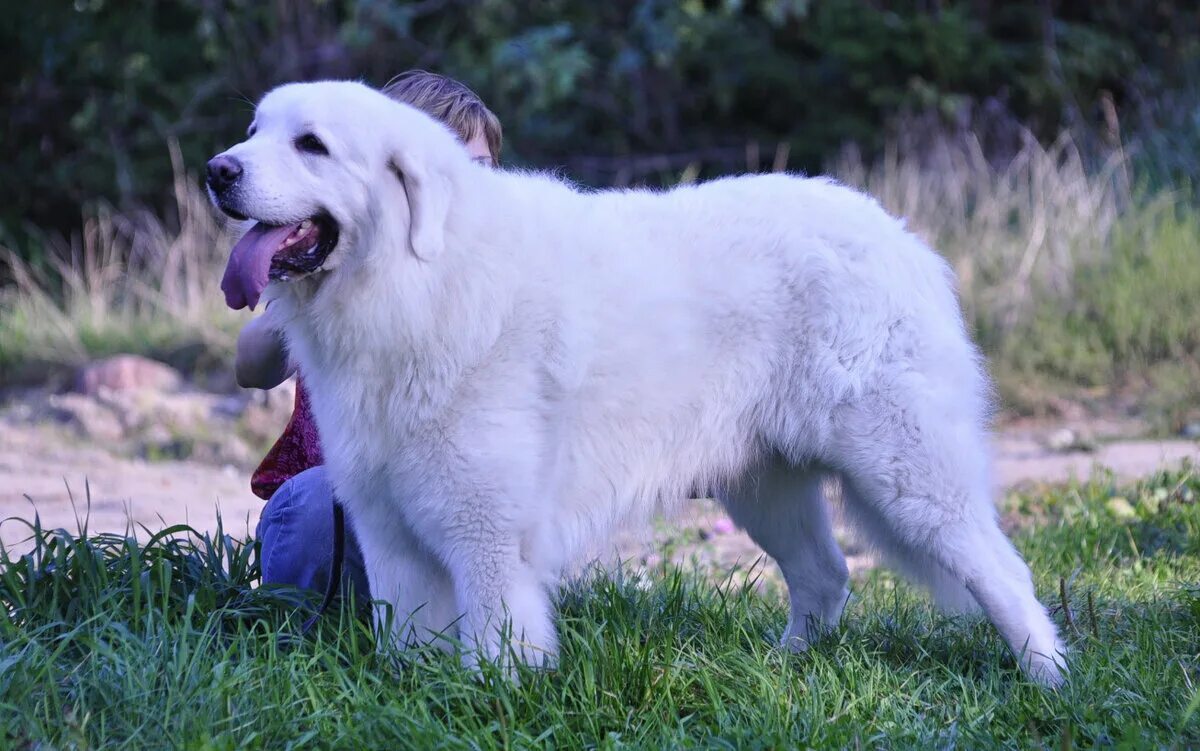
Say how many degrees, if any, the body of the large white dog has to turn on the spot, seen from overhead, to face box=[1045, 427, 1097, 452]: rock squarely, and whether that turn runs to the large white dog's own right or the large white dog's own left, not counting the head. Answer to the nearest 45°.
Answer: approximately 135° to the large white dog's own right

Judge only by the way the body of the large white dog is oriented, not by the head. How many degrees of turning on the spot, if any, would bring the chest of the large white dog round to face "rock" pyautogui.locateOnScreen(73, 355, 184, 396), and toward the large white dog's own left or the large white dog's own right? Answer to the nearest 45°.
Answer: approximately 45° to the large white dog's own right

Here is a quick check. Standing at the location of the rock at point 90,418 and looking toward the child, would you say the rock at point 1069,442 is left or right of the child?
left

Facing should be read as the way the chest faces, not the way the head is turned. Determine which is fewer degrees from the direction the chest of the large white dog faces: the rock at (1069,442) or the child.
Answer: the child

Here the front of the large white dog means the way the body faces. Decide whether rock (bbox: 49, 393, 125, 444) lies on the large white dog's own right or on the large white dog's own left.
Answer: on the large white dog's own right

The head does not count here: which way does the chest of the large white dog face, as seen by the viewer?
to the viewer's left

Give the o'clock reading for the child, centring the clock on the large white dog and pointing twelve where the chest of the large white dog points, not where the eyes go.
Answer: The child is roughly at 1 o'clock from the large white dog.
